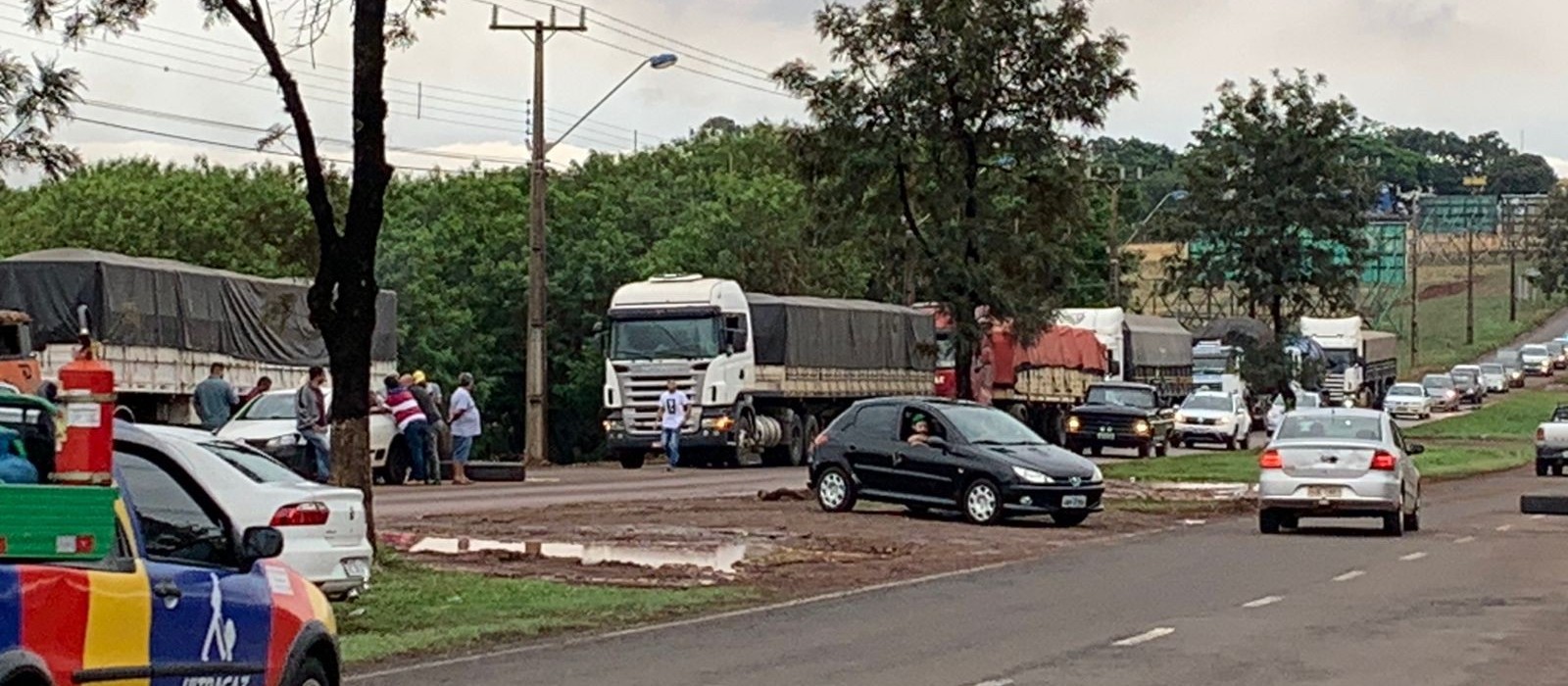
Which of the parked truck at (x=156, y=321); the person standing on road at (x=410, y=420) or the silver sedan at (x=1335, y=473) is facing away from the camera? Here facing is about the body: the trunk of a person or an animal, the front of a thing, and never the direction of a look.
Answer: the silver sedan

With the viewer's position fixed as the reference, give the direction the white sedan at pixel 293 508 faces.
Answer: facing away from the viewer and to the left of the viewer

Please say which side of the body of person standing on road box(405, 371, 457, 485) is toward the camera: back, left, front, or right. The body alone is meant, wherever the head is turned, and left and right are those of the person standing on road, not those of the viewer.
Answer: left

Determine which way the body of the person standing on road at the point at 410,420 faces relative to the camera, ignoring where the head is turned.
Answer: to the viewer's left

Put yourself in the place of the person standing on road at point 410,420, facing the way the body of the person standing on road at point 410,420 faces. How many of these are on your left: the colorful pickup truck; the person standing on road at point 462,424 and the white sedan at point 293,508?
2

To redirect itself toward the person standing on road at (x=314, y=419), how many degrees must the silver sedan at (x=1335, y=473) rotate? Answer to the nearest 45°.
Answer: approximately 90° to its left

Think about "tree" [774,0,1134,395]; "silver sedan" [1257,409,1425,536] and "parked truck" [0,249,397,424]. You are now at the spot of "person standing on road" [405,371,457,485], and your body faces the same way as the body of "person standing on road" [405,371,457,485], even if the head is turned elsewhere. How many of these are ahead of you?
1

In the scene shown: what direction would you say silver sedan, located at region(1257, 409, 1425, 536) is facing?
away from the camera

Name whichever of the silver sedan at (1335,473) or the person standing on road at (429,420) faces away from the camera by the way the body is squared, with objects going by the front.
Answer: the silver sedan

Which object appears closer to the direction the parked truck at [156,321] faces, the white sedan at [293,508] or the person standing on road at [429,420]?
the white sedan

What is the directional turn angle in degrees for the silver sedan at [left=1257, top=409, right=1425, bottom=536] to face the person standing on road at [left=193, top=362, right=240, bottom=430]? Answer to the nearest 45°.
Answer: approximately 90° to its left

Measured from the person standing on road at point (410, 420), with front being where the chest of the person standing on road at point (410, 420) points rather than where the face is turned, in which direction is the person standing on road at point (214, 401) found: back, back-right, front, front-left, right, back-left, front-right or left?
front-left
